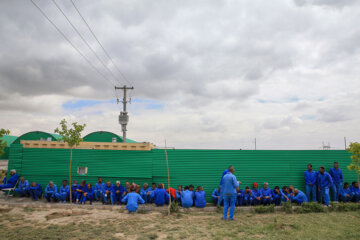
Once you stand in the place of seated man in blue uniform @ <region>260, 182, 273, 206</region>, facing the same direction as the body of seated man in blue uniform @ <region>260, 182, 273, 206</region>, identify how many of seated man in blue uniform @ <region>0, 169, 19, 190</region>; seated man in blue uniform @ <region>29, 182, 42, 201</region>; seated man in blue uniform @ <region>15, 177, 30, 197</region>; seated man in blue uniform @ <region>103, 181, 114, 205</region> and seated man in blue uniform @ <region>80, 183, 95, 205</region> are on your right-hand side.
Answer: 5

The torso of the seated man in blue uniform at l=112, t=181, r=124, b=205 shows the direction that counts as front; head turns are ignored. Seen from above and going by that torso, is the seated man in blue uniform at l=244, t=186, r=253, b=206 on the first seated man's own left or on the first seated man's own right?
on the first seated man's own left

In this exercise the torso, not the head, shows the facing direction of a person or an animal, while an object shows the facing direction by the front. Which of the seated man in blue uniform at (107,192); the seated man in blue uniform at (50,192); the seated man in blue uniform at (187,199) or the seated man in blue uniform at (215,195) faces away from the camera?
the seated man in blue uniform at (187,199)

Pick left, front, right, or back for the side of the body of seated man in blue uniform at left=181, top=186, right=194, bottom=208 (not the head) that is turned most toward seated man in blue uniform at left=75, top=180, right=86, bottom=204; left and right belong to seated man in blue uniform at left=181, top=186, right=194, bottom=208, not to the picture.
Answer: left

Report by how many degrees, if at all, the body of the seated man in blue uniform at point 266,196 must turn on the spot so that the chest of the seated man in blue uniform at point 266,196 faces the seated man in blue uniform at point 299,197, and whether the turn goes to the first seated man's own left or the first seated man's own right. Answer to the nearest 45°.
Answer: approximately 90° to the first seated man's own left

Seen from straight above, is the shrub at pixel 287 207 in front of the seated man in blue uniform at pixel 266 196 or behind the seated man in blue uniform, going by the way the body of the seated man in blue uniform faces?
in front

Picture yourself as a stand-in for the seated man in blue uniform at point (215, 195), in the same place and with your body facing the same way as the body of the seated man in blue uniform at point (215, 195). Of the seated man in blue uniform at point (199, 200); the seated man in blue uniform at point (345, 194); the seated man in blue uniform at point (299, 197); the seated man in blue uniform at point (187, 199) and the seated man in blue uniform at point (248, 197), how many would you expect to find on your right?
2

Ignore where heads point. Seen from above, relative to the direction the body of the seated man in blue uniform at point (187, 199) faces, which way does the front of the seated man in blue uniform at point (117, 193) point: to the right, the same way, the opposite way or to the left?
the opposite way

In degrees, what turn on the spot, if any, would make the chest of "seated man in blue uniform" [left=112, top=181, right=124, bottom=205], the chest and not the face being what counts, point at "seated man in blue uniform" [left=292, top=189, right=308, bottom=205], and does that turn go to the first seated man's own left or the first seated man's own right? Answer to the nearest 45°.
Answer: approximately 90° to the first seated man's own left

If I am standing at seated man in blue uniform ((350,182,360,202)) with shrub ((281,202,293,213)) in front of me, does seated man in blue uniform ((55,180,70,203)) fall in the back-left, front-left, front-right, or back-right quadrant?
front-right

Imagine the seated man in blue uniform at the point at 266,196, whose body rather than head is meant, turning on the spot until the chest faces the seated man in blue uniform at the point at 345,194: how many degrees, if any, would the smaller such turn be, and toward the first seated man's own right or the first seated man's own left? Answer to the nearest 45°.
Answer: approximately 135° to the first seated man's own left

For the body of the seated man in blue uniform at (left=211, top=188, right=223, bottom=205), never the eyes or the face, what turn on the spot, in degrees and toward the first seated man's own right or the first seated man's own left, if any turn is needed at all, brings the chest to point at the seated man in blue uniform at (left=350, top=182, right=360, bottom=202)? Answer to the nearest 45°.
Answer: approximately 45° to the first seated man's own left

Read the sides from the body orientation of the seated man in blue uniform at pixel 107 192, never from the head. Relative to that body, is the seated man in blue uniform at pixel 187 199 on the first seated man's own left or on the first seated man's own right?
on the first seated man's own left

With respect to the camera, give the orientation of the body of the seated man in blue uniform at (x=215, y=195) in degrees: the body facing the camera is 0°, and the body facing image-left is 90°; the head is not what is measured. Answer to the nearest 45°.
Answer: approximately 315°

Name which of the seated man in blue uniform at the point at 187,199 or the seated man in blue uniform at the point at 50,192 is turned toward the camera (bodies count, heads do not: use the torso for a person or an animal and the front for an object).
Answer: the seated man in blue uniform at the point at 50,192

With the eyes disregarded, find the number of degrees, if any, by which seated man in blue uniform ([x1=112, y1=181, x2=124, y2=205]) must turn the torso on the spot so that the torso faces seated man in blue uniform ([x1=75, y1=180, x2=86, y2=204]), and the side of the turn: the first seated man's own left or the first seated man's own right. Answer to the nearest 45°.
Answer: approximately 90° to the first seated man's own right

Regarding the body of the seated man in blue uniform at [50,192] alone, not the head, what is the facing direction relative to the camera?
toward the camera

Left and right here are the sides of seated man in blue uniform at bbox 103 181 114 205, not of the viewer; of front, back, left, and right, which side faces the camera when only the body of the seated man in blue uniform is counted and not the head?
front

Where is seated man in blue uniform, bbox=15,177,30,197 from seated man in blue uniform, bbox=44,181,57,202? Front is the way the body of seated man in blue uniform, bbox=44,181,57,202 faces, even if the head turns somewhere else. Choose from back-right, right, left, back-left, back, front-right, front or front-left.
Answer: back-right
